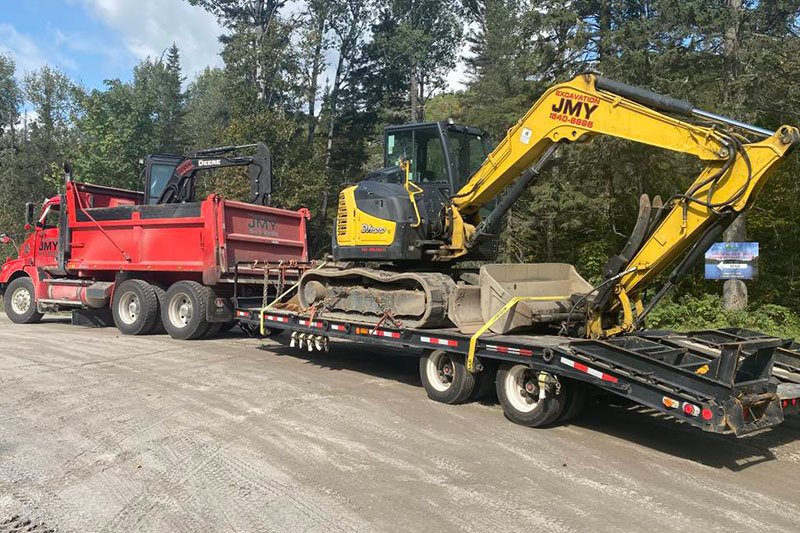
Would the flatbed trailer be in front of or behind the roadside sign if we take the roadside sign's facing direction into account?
in front

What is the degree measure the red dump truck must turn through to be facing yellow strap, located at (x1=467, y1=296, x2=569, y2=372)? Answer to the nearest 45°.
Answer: approximately 180°

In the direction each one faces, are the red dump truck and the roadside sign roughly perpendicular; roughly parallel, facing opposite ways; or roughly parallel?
roughly perpendicular

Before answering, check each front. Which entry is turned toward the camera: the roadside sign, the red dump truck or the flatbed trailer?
the roadside sign

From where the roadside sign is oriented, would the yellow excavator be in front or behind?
in front

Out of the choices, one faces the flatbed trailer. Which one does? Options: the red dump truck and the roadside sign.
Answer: the roadside sign

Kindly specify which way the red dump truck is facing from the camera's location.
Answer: facing away from the viewer and to the left of the viewer

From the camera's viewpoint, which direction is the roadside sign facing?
toward the camera

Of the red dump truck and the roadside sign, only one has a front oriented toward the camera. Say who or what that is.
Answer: the roadside sign

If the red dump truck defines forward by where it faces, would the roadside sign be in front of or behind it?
behind

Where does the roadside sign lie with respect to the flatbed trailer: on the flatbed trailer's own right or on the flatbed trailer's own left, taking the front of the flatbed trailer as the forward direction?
on the flatbed trailer's own right

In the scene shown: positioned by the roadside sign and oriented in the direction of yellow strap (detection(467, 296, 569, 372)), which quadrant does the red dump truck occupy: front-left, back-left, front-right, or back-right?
front-right

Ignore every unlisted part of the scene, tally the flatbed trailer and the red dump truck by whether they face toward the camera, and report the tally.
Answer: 0

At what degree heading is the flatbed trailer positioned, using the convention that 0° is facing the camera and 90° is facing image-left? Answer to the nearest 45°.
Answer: approximately 135°
